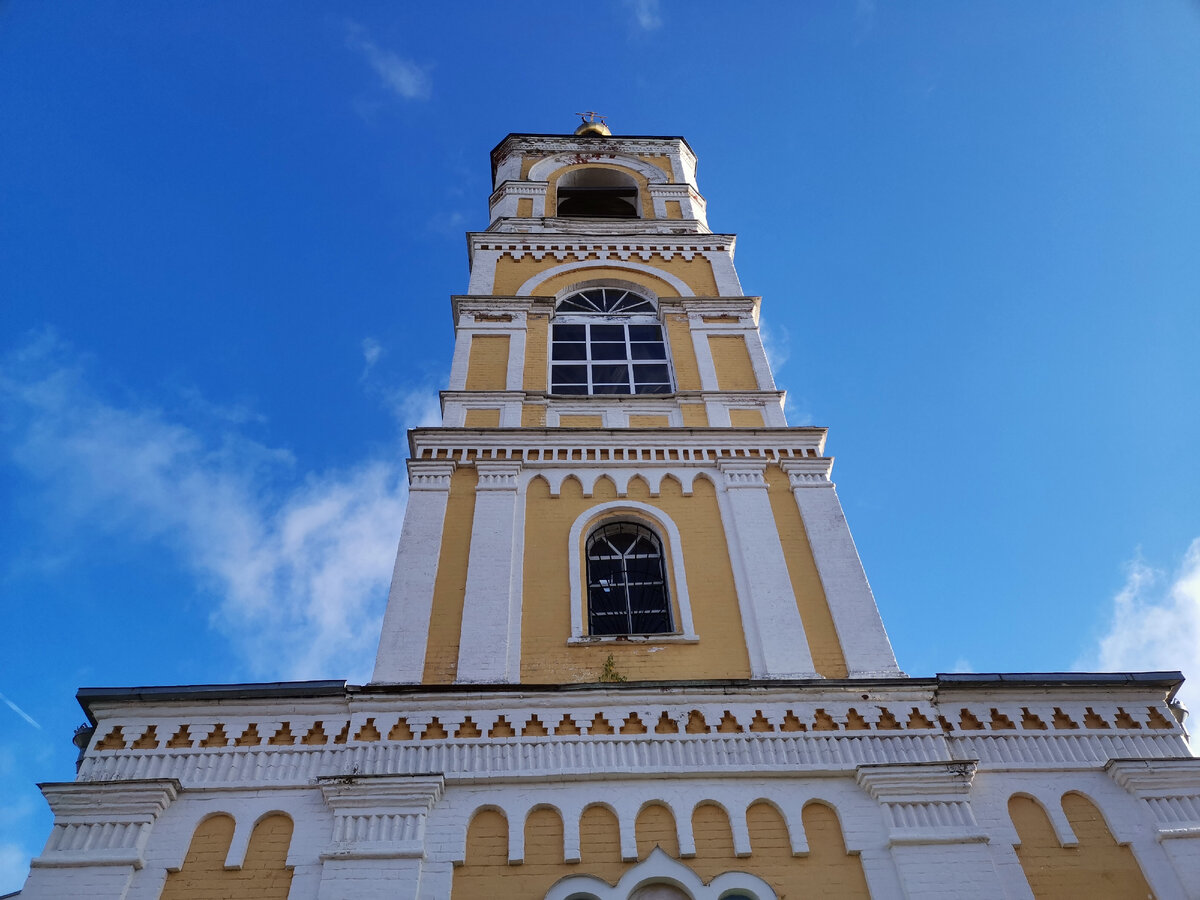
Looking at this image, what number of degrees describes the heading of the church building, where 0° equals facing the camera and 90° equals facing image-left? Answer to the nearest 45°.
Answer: approximately 0°
